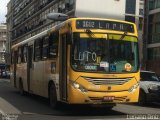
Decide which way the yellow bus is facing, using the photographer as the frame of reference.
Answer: facing the viewer and to the right of the viewer
